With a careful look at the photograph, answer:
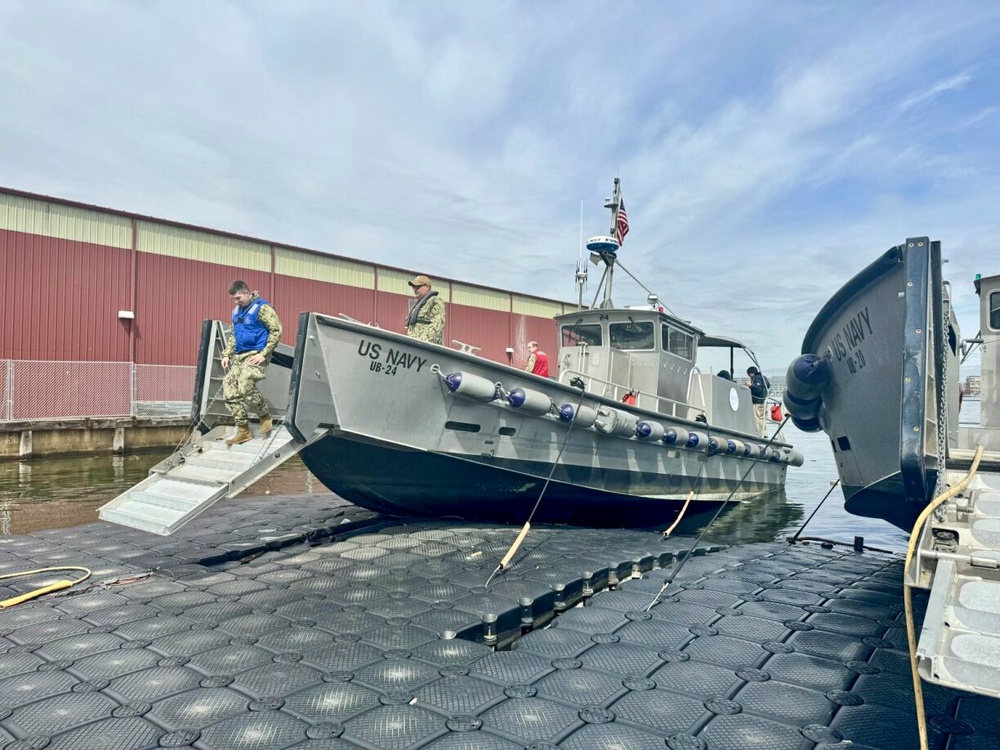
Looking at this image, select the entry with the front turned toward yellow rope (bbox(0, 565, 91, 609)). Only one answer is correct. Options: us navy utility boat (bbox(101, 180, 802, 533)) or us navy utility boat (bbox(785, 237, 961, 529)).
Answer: us navy utility boat (bbox(101, 180, 802, 533))

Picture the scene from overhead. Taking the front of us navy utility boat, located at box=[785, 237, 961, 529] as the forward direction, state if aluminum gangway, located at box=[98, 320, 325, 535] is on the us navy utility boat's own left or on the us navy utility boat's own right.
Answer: on the us navy utility boat's own right

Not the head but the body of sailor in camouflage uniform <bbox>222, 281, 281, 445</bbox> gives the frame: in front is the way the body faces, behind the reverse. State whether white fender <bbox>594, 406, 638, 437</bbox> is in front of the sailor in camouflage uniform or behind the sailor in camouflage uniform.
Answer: behind

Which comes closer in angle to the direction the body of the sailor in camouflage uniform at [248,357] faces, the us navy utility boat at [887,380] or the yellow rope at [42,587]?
the yellow rope
